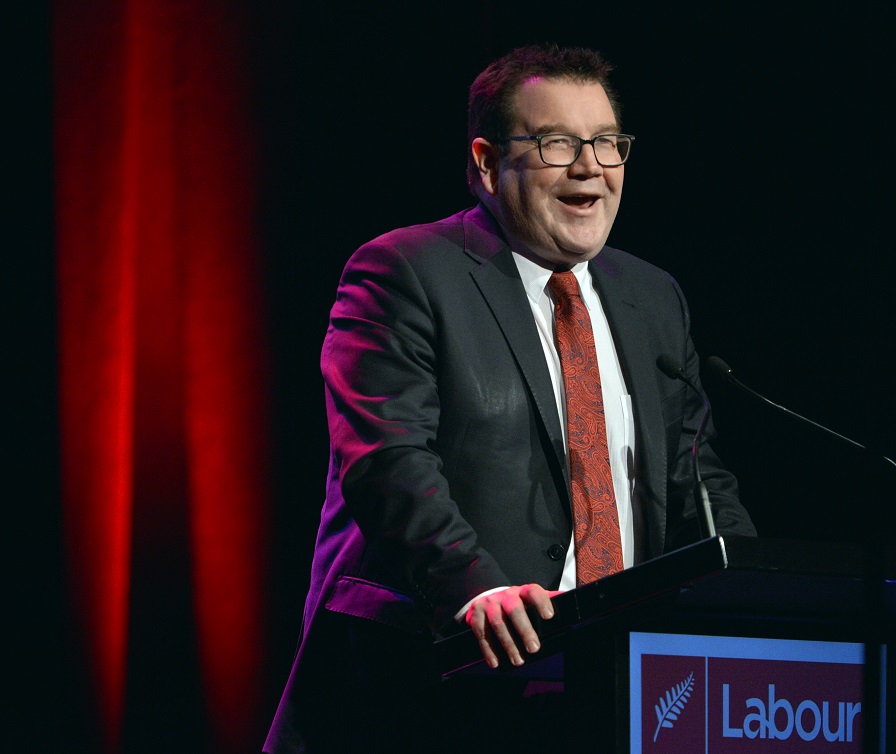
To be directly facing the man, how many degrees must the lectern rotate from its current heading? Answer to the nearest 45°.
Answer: approximately 180°

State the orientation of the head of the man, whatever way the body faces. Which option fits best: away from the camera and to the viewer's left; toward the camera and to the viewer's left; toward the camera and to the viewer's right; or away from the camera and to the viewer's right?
toward the camera and to the viewer's right

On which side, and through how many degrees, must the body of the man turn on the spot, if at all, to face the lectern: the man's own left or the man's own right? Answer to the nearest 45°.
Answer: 0° — they already face it

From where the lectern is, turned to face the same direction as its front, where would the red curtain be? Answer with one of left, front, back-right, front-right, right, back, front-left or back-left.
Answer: back

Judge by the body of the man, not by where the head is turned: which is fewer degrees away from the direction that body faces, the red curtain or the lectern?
the lectern

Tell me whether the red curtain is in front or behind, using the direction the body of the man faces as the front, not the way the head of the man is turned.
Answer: behind

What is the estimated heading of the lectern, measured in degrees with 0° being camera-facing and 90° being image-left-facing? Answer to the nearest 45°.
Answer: approximately 315°
